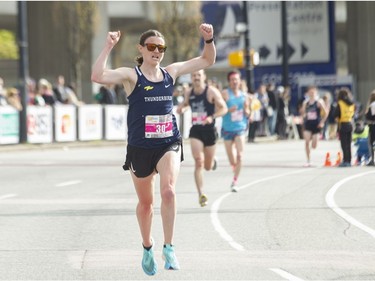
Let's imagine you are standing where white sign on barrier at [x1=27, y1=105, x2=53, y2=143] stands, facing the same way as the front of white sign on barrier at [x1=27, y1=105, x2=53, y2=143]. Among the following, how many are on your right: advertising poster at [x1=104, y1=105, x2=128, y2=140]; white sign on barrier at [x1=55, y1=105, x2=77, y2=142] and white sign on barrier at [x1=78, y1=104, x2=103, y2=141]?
0

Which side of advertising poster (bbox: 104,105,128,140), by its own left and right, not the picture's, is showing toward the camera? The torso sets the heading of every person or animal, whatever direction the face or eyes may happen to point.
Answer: front

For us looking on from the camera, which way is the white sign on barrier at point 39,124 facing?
facing the viewer

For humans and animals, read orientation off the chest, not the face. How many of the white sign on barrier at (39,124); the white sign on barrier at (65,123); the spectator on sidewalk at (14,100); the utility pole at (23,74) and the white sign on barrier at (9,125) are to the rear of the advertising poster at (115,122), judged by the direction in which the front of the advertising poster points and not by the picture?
0

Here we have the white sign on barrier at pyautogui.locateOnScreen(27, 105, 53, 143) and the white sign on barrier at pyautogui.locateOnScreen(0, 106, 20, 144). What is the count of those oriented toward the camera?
2

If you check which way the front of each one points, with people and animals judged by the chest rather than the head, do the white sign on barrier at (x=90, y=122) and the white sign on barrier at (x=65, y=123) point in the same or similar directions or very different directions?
same or similar directions

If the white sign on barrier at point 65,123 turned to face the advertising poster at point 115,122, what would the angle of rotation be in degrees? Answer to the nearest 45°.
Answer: approximately 135° to its left

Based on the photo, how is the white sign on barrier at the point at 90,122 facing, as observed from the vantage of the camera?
facing the viewer

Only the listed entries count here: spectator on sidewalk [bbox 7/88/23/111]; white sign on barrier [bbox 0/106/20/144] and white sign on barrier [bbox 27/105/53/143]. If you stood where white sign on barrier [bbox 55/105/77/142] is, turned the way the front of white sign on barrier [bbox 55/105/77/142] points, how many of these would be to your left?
0

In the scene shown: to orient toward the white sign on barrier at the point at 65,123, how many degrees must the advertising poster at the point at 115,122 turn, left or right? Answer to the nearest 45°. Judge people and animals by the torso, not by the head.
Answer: approximately 45° to its right

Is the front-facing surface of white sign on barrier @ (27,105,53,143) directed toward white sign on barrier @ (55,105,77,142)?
no
